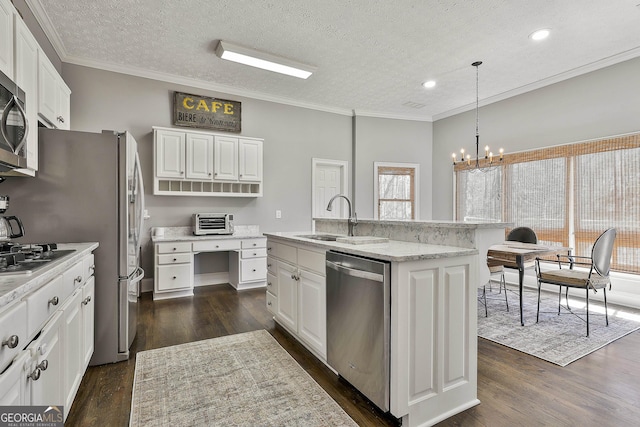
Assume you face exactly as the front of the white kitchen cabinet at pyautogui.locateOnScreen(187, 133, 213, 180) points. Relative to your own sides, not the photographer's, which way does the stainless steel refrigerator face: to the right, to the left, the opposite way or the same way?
to the left

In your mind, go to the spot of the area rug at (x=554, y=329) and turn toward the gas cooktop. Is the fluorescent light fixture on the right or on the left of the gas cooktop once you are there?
right

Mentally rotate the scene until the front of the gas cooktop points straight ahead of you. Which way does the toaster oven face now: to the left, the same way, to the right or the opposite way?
to the right

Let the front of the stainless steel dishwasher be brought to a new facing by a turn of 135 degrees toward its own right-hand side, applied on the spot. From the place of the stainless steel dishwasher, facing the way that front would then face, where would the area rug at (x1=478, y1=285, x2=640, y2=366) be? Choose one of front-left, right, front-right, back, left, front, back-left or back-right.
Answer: front-right

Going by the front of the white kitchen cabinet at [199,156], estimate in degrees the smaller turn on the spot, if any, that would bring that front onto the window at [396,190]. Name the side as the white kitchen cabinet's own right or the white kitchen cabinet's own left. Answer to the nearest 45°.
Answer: approximately 90° to the white kitchen cabinet's own left

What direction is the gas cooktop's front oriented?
to the viewer's right

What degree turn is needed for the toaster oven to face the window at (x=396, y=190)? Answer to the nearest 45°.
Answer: approximately 90° to its left

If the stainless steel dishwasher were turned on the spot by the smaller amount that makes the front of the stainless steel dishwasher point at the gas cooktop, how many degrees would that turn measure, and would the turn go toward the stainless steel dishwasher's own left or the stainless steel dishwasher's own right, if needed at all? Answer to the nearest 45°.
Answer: approximately 45° to the stainless steel dishwasher's own right

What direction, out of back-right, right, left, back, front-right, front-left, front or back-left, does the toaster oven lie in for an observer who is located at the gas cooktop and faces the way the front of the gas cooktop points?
front-left

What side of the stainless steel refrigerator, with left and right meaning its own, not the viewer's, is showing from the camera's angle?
right

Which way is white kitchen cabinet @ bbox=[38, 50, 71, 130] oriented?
to the viewer's right

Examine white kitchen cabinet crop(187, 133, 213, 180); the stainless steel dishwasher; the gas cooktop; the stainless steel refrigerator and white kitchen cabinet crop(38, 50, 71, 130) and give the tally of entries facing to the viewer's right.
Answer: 3

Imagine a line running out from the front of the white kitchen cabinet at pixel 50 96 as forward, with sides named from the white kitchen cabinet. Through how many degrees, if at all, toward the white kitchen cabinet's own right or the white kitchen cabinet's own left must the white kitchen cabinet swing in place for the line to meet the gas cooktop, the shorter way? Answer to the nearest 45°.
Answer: approximately 90° to the white kitchen cabinet's own right
